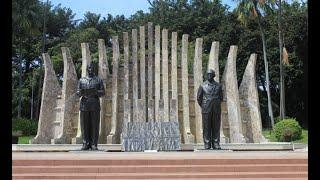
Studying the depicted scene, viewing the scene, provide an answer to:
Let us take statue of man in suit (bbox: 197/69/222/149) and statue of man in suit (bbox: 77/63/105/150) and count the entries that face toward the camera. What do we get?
2

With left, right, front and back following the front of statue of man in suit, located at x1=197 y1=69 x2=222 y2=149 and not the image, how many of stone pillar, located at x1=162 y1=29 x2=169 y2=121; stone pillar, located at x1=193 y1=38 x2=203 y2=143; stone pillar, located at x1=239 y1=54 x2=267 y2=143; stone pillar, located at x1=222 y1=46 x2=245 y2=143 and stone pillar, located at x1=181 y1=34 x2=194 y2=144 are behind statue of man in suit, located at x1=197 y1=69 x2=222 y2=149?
5

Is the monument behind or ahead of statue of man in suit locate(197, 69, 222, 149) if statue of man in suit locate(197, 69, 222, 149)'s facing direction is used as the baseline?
behind

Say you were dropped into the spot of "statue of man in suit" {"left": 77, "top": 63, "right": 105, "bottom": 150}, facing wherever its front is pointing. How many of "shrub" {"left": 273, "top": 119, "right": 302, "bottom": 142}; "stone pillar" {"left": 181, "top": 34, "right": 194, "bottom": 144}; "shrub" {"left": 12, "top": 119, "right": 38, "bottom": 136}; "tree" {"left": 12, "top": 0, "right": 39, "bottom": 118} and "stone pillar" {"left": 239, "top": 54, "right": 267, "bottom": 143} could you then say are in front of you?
0

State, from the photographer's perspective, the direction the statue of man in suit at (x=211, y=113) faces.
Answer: facing the viewer

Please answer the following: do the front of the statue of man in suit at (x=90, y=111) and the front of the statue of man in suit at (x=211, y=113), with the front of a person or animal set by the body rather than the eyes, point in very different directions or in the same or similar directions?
same or similar directions

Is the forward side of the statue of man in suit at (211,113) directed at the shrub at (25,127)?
no

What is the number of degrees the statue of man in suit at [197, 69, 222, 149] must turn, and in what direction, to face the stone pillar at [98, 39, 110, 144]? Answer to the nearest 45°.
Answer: approximately 135° to its right

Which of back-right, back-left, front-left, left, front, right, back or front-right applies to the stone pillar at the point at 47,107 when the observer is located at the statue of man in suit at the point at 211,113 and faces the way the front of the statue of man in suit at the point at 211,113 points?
back-right

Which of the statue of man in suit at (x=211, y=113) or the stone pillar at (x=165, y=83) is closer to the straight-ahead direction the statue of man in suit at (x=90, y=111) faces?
the statue of man in suit

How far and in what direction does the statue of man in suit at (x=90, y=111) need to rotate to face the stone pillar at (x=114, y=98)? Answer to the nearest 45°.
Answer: approximately 180°

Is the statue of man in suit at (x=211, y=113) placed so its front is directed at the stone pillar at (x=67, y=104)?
no

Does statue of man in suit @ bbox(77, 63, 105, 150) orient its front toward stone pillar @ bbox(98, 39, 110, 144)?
no

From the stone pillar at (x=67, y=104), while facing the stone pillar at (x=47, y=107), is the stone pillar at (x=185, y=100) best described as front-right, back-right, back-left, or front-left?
back-right

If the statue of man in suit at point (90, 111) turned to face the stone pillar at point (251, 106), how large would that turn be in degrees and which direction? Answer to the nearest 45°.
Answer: approximately 135° to its left

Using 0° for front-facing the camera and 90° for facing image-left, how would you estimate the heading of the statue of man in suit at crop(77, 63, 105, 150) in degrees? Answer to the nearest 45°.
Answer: approximately 0°
